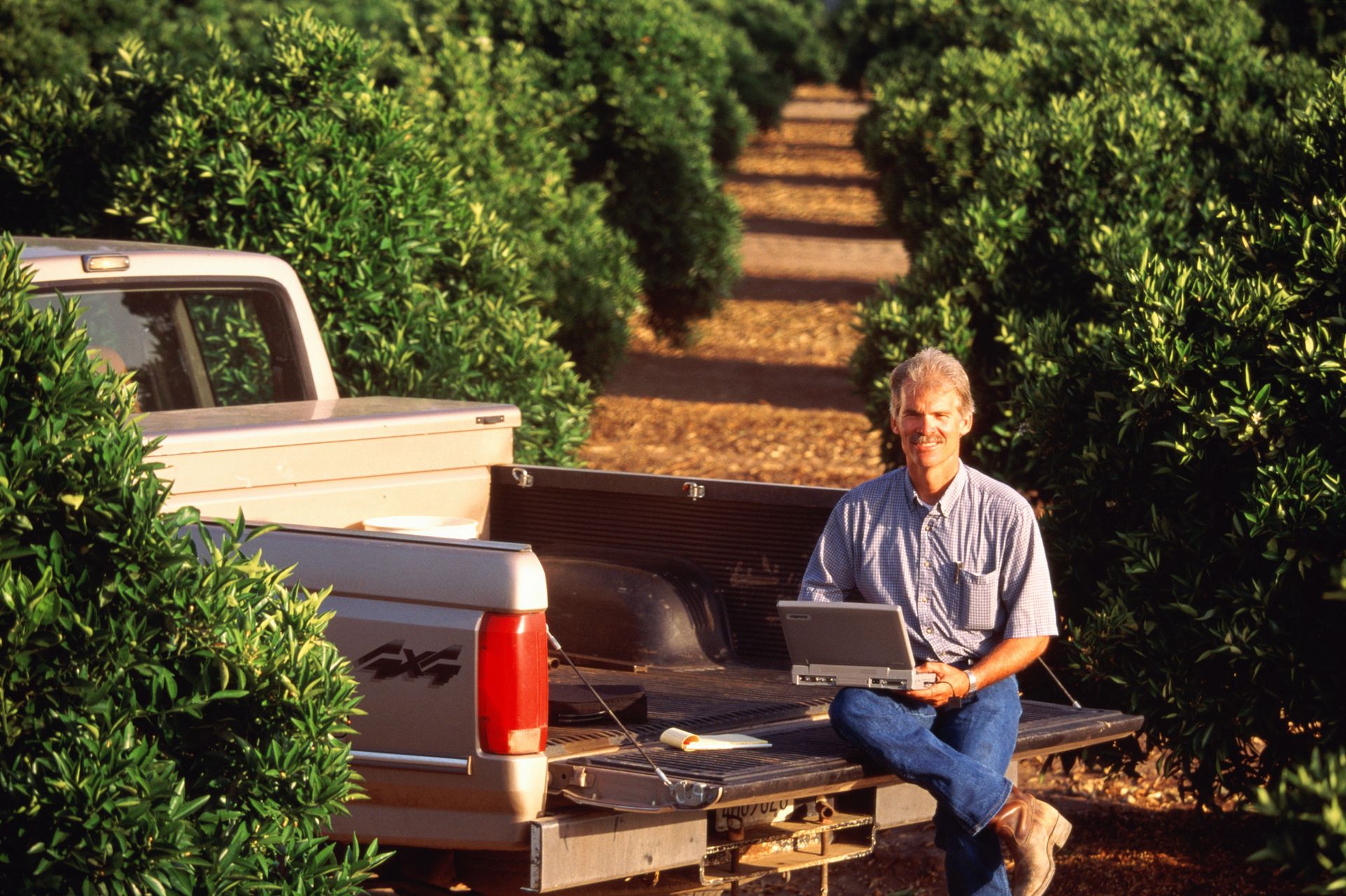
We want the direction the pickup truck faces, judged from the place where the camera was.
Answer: facing away from the viewer and to the left of the viewer
